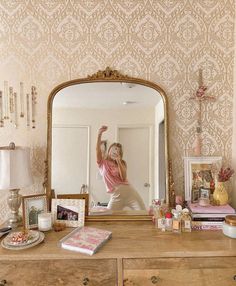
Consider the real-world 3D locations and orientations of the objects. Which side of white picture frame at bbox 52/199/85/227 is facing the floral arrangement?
left

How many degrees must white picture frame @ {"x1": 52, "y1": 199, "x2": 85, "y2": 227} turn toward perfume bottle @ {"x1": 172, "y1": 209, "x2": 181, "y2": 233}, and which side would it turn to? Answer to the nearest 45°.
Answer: approximately 90° to its left

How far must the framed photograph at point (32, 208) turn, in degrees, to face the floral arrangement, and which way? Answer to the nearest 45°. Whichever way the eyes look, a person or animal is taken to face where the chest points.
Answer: approximately 45° to its left

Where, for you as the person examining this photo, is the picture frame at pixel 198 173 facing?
facing the viewer

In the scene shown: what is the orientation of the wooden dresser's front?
toward the camera

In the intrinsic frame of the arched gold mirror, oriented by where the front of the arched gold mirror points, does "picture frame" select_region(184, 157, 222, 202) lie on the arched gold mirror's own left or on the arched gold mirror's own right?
on the arched gold mirror's own left

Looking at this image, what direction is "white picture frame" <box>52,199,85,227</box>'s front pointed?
toward the camera

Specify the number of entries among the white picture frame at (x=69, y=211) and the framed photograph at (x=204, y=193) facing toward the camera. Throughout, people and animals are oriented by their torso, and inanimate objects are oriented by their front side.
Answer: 2

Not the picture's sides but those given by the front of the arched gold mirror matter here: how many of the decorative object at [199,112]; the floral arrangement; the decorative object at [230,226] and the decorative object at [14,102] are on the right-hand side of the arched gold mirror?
1
